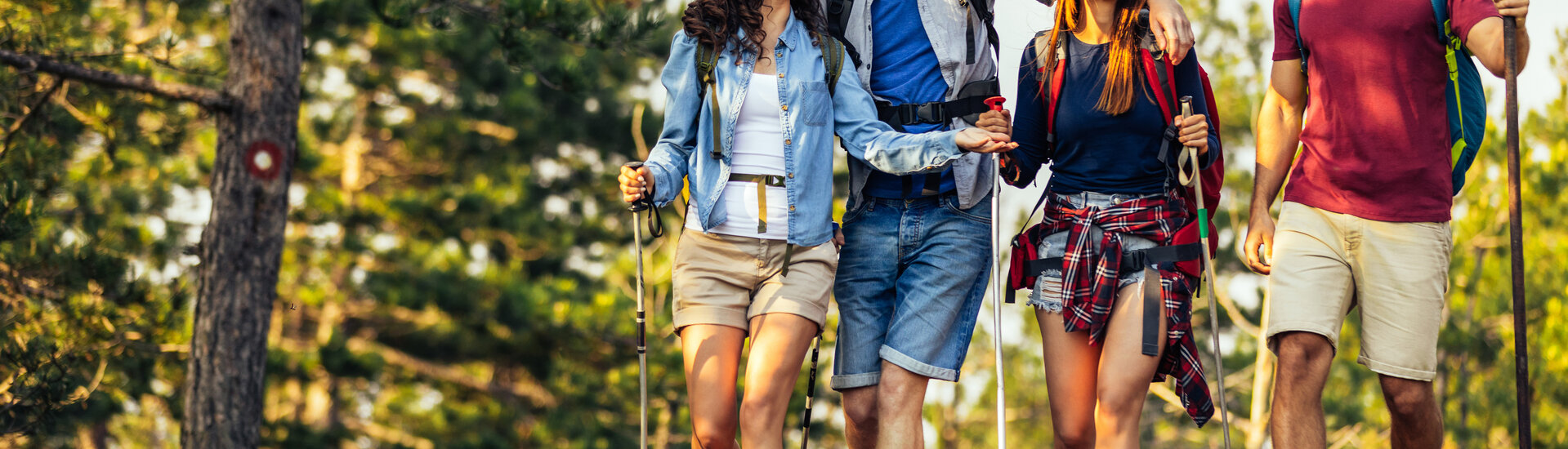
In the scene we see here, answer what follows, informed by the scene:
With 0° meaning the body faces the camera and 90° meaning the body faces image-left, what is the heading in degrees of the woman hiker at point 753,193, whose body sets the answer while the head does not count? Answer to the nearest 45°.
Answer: approximately 0°

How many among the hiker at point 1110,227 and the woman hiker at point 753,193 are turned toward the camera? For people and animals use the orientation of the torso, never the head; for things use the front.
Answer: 2

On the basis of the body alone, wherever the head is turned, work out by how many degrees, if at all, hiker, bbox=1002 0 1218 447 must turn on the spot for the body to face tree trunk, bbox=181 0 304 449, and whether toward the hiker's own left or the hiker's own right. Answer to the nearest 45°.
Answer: approximately 90° to the hiker's own right

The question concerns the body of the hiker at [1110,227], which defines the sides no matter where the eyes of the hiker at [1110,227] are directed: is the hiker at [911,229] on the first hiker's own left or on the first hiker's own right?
on the first hiker's own right

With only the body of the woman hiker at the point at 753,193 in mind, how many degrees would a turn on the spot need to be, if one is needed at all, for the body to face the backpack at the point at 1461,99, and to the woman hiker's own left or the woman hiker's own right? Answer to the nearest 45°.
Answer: approximately 90° to the woman hiker's own left

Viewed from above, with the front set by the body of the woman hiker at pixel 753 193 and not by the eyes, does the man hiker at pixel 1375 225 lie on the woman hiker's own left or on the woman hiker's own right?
on the woman hiker's own left

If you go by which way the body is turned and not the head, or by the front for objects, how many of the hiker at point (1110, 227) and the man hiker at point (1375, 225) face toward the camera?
2
